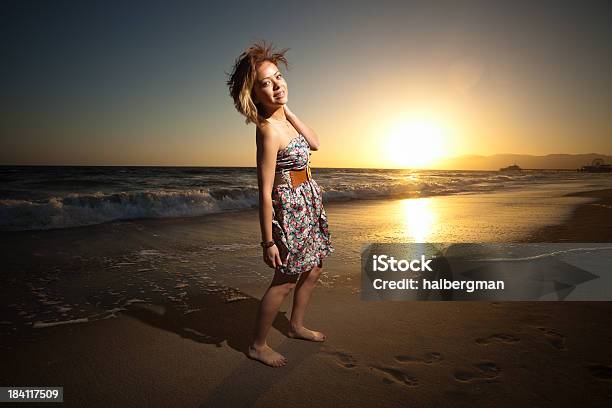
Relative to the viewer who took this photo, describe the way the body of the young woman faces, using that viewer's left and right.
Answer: facing the viewer and to the right of the viewer
